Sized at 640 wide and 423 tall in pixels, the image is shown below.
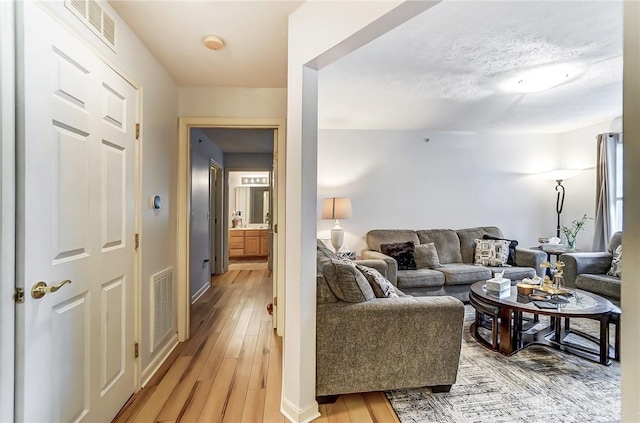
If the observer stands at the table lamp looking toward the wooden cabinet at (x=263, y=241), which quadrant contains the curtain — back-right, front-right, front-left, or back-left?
back-right

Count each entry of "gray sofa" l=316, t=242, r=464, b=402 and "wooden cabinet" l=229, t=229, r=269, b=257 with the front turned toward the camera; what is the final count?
1

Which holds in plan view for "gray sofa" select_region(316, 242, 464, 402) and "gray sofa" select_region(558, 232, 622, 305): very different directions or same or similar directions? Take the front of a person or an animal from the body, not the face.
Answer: very different directions

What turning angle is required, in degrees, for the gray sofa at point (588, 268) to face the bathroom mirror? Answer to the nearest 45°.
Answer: approximately 45° to its right

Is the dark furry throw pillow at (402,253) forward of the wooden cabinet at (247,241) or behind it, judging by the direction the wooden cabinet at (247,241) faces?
forward

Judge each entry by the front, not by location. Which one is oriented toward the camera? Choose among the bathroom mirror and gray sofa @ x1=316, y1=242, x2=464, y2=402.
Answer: the bathroom mirror

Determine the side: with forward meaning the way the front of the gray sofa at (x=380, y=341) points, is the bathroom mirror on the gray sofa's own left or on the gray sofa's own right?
on the gray sofa's own left

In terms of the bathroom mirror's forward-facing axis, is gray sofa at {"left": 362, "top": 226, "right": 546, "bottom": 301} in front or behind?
in front

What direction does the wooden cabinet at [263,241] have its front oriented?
toward the camera

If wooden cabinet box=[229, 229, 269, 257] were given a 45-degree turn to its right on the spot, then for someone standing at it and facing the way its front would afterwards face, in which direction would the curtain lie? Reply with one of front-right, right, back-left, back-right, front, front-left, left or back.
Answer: left

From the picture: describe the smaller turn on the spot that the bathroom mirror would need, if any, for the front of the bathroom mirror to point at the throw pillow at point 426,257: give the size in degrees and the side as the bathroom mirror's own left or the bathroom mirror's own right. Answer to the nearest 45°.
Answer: approximately 45° to the bathroom mirror's own left

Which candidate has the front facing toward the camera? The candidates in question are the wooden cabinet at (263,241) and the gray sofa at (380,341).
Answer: the wooden cabinet

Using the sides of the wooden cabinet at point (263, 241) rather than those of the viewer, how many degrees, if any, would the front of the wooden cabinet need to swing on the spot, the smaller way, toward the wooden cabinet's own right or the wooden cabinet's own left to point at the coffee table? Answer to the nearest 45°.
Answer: approximately 45° to the wooden cabinet's own left

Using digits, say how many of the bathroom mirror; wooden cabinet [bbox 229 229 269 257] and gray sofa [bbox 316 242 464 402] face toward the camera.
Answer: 2

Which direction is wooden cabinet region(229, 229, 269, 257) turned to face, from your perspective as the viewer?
facing the viewer
